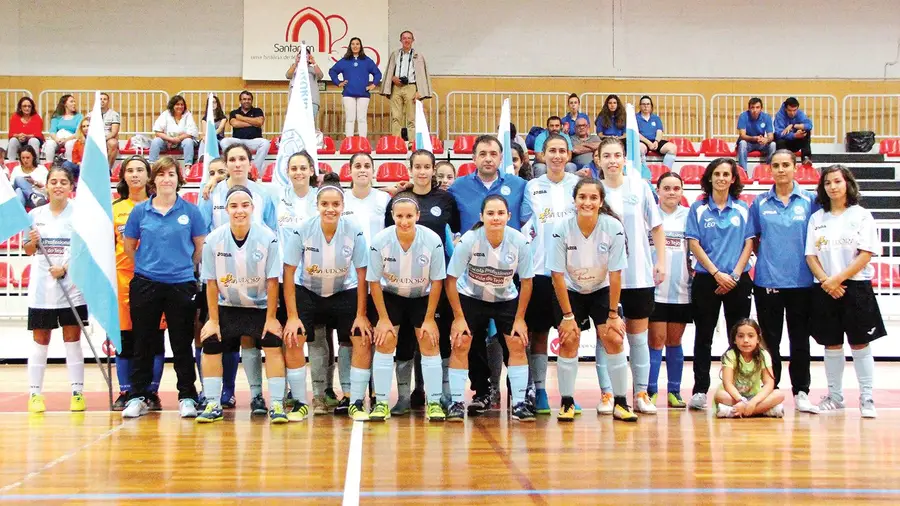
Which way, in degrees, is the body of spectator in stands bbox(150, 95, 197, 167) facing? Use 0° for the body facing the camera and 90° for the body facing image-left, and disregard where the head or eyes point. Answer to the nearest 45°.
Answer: approximately 0°

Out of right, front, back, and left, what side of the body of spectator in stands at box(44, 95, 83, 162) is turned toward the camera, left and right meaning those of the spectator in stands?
front

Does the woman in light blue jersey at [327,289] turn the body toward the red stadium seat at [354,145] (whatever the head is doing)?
no

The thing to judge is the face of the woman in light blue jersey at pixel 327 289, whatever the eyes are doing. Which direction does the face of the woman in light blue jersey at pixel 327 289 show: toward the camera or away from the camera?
toward the camera

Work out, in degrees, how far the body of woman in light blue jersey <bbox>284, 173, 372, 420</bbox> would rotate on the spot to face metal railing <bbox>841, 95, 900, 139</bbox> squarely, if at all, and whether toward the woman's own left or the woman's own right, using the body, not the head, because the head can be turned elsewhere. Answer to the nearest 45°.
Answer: approximately 135° to the woman's own left

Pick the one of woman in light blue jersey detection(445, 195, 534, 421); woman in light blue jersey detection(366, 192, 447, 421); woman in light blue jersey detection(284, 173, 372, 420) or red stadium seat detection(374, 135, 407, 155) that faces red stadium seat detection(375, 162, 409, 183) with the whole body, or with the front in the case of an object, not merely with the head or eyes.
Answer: red stadium seat detection(374, 135, 407, 155)

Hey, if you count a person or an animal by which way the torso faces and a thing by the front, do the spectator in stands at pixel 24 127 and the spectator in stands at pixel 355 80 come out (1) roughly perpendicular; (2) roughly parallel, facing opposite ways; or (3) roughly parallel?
roughly parallel

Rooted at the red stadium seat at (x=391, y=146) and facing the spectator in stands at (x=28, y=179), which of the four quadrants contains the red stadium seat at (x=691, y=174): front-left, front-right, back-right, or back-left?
back-left

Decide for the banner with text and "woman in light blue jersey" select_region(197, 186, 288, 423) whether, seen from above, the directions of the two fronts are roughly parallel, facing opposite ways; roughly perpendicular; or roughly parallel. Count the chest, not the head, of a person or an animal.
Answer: roughly parallel

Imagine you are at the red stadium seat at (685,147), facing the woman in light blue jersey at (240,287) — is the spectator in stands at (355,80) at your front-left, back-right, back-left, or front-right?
front-right

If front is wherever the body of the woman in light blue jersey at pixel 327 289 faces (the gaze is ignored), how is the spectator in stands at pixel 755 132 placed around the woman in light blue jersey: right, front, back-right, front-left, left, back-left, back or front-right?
back-left

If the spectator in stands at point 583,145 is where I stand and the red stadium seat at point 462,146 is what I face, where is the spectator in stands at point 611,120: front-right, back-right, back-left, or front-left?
back-right

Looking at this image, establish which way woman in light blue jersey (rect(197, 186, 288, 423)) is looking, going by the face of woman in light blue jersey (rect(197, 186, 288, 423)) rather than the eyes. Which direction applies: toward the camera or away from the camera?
toward the camera

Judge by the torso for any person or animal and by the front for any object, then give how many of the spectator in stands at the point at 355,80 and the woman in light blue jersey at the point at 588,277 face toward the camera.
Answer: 2

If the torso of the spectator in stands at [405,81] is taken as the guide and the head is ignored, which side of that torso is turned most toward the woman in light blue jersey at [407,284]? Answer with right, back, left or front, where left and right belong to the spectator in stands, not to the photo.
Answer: front

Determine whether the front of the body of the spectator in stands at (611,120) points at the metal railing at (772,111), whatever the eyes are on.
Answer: no

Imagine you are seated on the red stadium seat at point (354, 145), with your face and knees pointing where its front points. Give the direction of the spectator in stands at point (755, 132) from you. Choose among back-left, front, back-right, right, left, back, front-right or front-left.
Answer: left

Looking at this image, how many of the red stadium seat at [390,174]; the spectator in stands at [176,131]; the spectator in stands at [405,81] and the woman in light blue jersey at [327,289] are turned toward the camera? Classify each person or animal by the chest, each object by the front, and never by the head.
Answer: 4

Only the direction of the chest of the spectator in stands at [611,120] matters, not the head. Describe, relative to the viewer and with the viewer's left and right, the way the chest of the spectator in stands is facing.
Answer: facing the viewer
